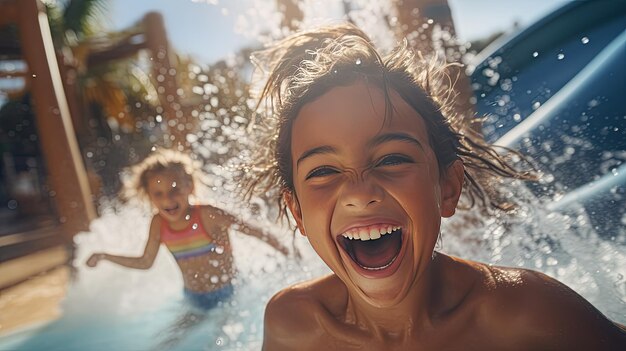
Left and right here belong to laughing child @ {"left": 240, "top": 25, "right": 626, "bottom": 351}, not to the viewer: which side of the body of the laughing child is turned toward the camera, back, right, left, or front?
front

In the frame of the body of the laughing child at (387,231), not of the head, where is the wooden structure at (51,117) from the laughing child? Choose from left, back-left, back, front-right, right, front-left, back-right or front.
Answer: back-right

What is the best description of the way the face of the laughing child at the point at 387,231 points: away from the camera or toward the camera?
toward the camera

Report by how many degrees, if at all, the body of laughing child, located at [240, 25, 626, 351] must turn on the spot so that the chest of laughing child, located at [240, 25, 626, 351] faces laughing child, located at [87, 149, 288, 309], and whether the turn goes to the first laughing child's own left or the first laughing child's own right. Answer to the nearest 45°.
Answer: approximately 135° to the first laughing child's own right
